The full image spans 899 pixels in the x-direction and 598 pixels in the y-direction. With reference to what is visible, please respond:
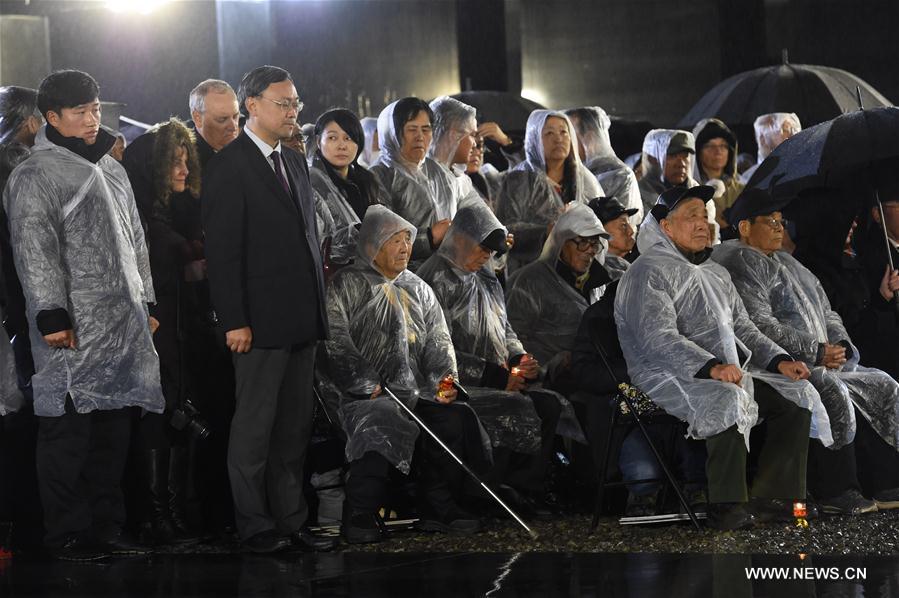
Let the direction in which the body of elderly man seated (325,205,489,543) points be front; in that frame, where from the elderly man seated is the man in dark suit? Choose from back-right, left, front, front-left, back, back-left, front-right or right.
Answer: right

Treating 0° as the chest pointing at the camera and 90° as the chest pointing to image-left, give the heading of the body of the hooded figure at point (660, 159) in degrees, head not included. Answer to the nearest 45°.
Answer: approximately 315°

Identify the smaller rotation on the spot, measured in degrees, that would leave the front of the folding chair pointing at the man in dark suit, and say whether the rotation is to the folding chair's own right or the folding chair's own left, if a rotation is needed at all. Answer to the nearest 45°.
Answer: approximately 135° to the folding chair's own right

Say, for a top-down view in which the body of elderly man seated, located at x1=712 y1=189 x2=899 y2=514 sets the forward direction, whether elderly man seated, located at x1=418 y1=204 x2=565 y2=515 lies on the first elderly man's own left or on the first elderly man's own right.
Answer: on the first elderly man's own right

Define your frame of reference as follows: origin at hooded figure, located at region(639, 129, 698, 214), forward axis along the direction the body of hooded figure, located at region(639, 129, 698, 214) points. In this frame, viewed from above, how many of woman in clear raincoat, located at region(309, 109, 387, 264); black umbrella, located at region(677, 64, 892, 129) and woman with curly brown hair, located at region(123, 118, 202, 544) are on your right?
2

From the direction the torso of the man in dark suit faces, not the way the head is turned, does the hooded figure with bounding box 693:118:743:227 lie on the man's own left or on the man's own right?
on the man's own left

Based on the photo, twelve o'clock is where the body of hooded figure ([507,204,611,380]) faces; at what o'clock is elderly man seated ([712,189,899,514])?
The elderly man seated is roughly at 11 o'clock from the hooded figure.

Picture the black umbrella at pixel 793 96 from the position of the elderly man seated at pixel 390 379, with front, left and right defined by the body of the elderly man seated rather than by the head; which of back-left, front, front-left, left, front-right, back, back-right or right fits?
left

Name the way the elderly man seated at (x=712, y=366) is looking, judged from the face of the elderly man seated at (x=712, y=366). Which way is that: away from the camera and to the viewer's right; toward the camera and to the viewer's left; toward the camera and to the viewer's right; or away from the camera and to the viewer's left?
toward the camera and to the viewer's right

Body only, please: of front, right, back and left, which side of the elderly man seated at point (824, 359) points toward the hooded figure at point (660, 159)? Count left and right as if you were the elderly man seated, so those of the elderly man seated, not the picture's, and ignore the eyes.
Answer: back

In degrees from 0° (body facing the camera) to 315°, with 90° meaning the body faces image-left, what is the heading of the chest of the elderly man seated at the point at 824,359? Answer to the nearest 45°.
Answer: approximately 315°

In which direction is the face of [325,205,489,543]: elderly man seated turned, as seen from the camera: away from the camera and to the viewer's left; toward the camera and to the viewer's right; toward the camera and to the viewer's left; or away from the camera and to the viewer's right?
toward the camera and to the viewer's right

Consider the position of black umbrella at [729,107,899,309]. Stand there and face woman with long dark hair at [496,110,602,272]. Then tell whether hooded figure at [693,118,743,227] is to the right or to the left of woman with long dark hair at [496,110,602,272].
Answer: right

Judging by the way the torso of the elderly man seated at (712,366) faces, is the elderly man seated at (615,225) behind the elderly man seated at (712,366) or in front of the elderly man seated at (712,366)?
behind
